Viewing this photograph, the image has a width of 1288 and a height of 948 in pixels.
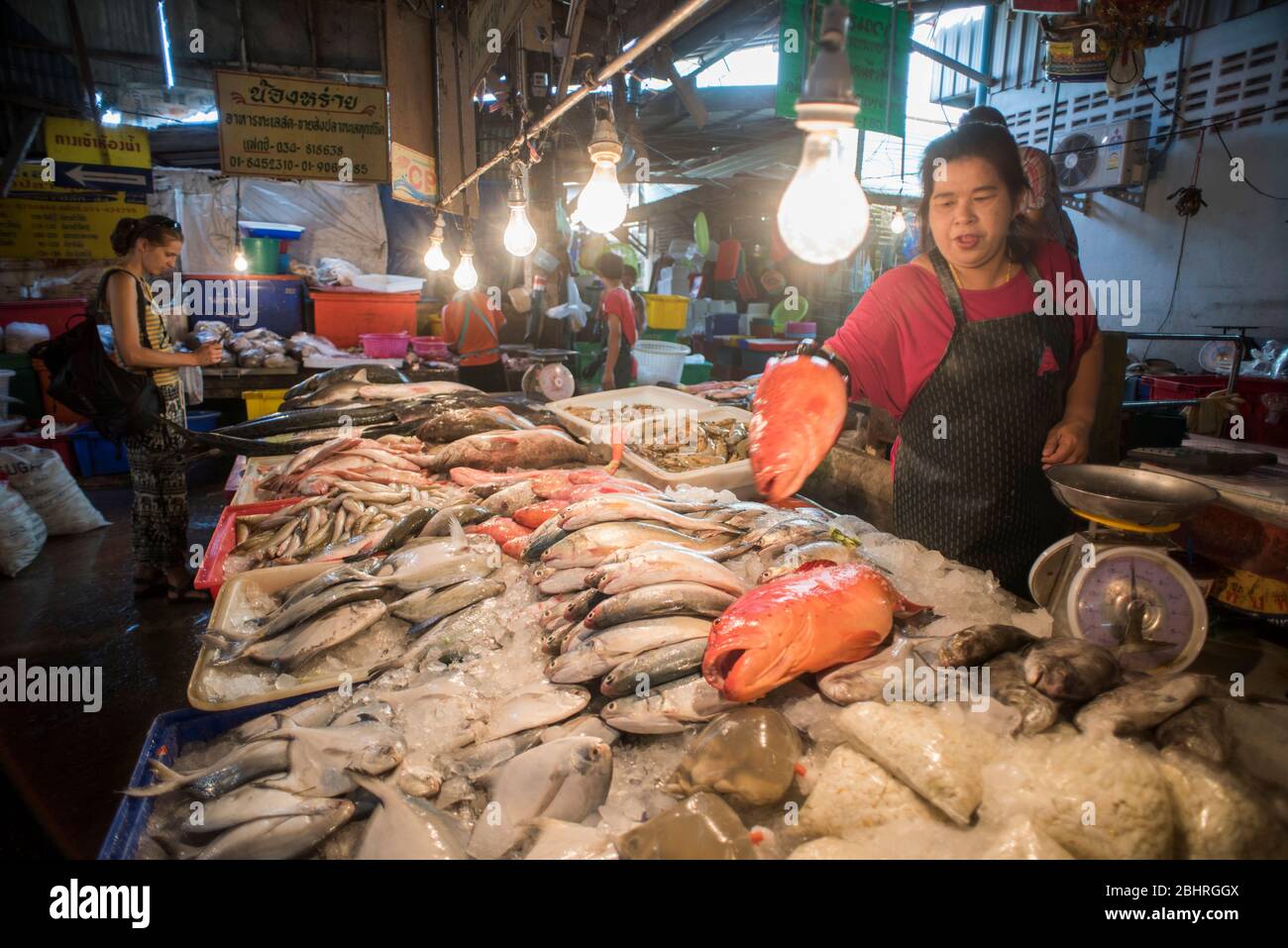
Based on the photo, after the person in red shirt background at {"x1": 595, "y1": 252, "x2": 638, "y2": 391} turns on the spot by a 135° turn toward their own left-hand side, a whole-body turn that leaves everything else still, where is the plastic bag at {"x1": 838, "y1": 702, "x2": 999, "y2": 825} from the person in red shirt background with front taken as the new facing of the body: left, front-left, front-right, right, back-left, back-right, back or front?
front-right

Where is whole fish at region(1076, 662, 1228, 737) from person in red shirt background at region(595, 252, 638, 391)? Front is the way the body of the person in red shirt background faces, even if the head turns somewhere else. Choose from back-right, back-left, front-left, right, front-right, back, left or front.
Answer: left

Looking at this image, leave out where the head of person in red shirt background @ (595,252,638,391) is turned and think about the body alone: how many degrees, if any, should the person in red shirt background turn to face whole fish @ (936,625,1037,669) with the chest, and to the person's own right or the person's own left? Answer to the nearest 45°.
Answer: approximately 90° to the person's own left

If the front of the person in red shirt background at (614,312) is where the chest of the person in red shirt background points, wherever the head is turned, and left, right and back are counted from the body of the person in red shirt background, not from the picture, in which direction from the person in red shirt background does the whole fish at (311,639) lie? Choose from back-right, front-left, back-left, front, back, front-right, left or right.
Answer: left

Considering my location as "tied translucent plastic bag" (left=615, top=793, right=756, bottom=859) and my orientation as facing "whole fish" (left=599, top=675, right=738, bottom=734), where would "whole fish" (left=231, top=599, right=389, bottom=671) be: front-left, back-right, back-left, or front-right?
front-left

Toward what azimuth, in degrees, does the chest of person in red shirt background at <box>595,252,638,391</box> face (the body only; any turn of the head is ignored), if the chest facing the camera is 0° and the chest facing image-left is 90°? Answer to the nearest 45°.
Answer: approximately 90°

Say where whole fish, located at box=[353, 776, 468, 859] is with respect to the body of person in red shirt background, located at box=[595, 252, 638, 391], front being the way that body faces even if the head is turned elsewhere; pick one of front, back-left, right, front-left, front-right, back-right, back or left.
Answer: left

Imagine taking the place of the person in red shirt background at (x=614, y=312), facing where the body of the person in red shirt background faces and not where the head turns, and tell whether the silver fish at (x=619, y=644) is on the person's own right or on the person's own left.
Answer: on the person's own left

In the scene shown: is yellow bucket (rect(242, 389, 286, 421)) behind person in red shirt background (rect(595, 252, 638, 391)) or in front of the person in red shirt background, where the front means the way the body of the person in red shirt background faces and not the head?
in front

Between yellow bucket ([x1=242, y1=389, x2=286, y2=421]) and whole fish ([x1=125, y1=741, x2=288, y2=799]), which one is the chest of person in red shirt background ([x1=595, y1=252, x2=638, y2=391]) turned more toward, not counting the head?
the yellow bucket

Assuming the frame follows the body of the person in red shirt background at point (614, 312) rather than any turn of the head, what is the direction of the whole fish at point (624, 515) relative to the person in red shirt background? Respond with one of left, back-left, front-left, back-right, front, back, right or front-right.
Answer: left

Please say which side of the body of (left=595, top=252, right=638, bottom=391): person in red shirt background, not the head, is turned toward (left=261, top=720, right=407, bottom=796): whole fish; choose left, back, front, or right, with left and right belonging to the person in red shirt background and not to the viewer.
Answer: left
